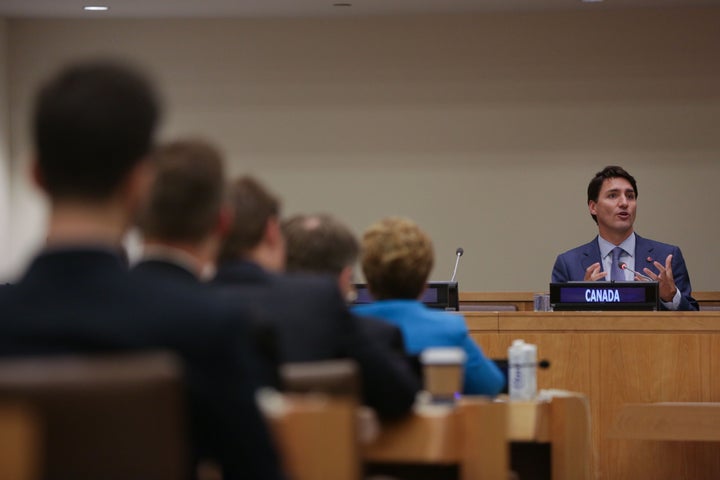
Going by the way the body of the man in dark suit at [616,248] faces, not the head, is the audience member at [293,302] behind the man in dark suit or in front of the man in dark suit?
in front

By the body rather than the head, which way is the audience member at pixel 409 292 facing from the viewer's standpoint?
away from the camera

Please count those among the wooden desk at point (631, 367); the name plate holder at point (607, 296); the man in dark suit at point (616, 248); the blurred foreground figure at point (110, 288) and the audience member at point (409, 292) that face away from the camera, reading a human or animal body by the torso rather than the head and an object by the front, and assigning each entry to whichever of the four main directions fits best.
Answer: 2

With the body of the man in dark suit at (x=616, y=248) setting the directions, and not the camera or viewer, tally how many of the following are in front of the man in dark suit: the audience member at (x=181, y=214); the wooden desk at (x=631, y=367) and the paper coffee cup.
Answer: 3

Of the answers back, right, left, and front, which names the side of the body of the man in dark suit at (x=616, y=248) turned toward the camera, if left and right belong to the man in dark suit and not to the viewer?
front

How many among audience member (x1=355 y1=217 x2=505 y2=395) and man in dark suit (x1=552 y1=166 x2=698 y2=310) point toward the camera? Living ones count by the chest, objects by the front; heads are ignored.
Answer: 1

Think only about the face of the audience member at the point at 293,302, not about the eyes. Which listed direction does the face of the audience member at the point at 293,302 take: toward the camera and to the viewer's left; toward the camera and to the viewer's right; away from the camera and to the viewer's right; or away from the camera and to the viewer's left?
away from the camera and to the viewer's right

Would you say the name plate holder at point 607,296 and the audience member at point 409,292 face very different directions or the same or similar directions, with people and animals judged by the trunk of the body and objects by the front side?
very different directions

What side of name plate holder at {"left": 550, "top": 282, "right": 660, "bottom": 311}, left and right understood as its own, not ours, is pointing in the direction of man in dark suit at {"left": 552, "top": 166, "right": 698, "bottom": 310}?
back

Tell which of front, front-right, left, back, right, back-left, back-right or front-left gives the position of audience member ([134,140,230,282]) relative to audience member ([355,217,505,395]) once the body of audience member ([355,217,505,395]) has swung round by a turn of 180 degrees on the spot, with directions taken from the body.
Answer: front

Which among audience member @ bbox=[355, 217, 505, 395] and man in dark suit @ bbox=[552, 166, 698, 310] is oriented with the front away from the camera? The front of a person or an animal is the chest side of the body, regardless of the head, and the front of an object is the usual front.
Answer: the audience member

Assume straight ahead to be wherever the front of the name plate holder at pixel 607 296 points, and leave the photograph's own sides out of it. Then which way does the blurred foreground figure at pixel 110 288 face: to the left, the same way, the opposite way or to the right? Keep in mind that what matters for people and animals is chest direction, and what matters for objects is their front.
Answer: the opposite way

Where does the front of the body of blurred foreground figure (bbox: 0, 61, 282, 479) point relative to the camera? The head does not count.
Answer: away from the camera

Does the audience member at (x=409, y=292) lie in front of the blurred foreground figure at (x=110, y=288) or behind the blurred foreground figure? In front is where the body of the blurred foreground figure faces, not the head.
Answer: in front

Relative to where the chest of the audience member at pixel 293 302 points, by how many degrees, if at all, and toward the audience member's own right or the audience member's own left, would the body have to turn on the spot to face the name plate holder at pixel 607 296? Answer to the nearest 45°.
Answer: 0° — they already face it

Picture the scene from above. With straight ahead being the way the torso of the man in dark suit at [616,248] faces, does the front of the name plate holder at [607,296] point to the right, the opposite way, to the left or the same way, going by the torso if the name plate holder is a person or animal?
the same way

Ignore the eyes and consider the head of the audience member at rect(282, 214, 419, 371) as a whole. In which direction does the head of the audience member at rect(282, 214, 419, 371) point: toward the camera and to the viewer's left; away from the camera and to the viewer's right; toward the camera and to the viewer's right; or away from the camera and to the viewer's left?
away from the camera and to the viewer's right
